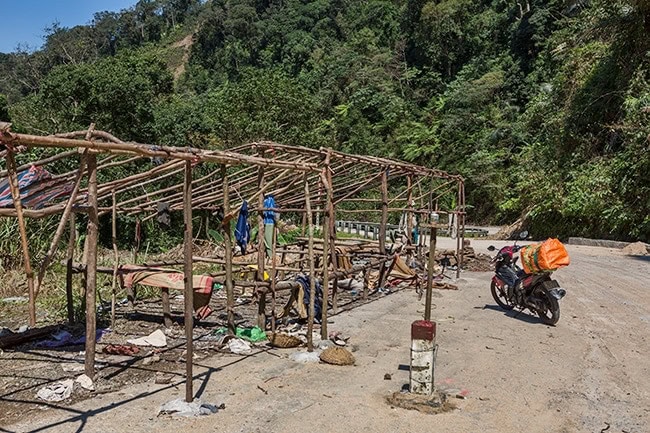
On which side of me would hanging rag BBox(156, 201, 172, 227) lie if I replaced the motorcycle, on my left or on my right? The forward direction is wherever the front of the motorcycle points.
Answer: on my left

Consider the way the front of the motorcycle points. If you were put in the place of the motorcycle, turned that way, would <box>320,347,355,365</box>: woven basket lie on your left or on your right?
on your left

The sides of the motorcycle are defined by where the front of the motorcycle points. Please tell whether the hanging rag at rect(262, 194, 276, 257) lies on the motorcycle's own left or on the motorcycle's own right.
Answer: on the motorcycle's own left

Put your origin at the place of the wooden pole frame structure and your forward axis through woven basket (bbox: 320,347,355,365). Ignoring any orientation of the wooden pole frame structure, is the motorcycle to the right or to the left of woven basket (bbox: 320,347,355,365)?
left

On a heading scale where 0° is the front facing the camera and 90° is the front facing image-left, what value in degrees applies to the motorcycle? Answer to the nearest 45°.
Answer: approximately 135°

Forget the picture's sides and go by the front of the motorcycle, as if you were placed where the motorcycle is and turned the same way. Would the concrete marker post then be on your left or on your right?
on your left

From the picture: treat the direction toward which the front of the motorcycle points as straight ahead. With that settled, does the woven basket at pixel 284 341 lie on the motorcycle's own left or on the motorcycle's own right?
on the motorcycle's own left
